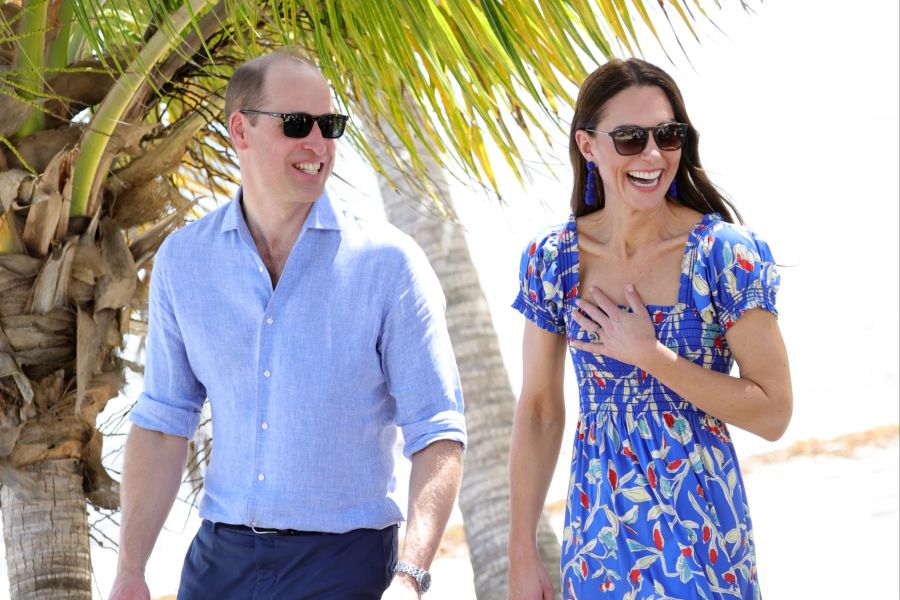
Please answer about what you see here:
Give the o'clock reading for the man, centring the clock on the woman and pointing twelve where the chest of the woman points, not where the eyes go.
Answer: The man is roughly at 3 o'clock from the woman.

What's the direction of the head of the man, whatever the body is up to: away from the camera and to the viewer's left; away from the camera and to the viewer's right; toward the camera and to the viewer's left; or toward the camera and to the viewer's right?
toward the camera and to the viewer's right

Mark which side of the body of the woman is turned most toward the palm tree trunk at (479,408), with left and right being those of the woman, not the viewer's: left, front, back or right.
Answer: back

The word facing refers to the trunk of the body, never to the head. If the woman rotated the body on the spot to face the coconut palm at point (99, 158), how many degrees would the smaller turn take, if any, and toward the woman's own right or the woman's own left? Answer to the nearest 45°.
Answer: approximately 90° to the woman's own right

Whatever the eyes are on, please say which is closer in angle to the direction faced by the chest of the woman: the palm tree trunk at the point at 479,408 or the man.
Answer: the man

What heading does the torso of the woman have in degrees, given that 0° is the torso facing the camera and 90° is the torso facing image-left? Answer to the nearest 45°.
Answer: approximately 0°
